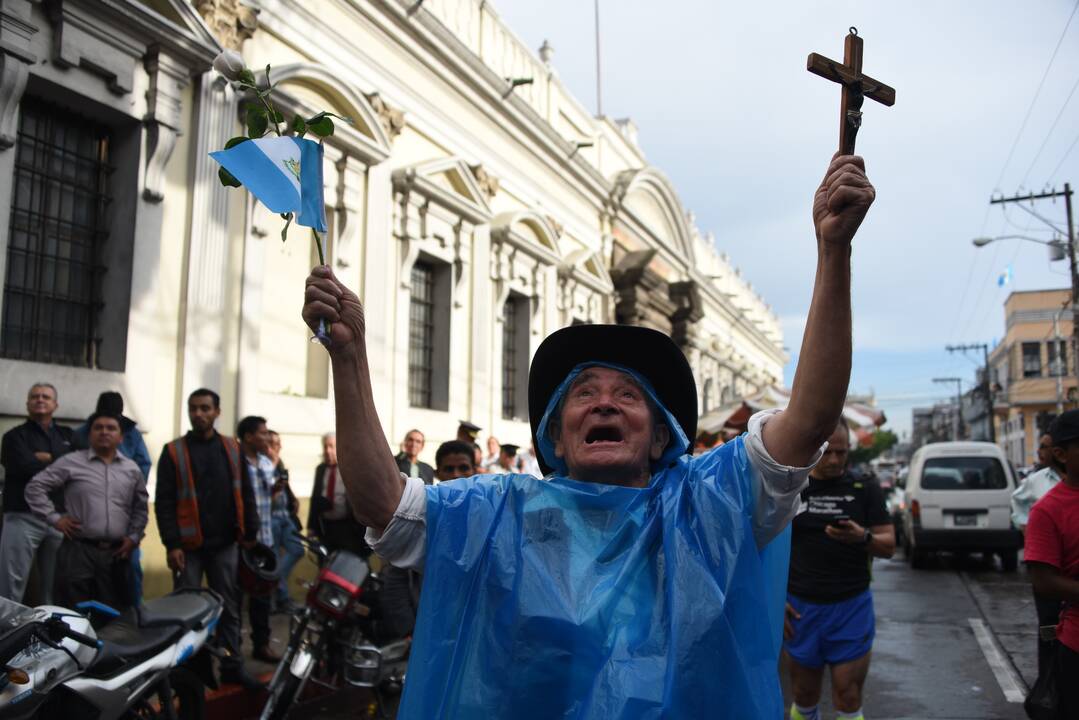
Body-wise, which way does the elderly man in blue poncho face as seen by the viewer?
toward the camera

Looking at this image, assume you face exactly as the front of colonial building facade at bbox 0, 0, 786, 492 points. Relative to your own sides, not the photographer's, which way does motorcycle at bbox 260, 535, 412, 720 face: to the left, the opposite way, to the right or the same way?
to the right

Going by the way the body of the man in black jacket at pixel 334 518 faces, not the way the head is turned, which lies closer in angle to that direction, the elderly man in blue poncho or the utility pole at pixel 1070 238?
the elderly man in blue poncho

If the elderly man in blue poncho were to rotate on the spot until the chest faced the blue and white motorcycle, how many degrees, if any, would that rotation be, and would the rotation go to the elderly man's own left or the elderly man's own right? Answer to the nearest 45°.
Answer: approximately 135° to the elderly man's own right

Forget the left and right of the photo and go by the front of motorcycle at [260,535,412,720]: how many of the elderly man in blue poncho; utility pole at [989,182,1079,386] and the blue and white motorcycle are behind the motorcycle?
1

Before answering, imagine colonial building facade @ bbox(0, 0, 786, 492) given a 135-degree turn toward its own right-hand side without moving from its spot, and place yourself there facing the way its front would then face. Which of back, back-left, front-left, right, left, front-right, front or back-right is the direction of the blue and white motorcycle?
left

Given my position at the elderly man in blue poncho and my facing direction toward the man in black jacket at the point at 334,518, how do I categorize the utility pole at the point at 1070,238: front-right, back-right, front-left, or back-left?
front-right

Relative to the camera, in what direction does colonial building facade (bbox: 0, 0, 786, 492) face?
facing the viewer and to the right of the viewer
